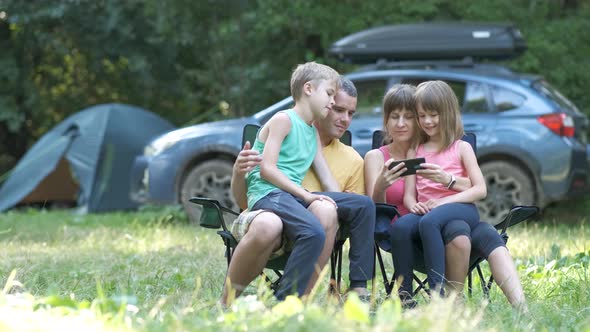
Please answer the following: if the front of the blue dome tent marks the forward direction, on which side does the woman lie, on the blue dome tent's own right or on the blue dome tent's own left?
on the blue dome tent's own left

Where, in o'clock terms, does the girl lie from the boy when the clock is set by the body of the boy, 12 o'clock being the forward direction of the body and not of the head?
The girl is roughly at 10 o'clock from the boy.

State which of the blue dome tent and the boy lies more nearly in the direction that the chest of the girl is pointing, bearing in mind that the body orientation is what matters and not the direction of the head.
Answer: the boy

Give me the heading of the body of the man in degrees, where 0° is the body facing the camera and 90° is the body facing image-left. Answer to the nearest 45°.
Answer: approximately 0°

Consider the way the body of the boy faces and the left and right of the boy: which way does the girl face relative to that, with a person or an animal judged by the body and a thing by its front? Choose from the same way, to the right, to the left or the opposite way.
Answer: to the right

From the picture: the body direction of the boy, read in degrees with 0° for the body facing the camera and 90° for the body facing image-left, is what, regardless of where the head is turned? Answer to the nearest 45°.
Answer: approximately 315°

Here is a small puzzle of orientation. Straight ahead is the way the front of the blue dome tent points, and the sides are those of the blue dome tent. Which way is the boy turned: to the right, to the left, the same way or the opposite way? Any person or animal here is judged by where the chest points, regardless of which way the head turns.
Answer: to the left

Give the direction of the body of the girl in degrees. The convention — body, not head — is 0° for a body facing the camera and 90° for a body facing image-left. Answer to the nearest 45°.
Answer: approximately 45°
